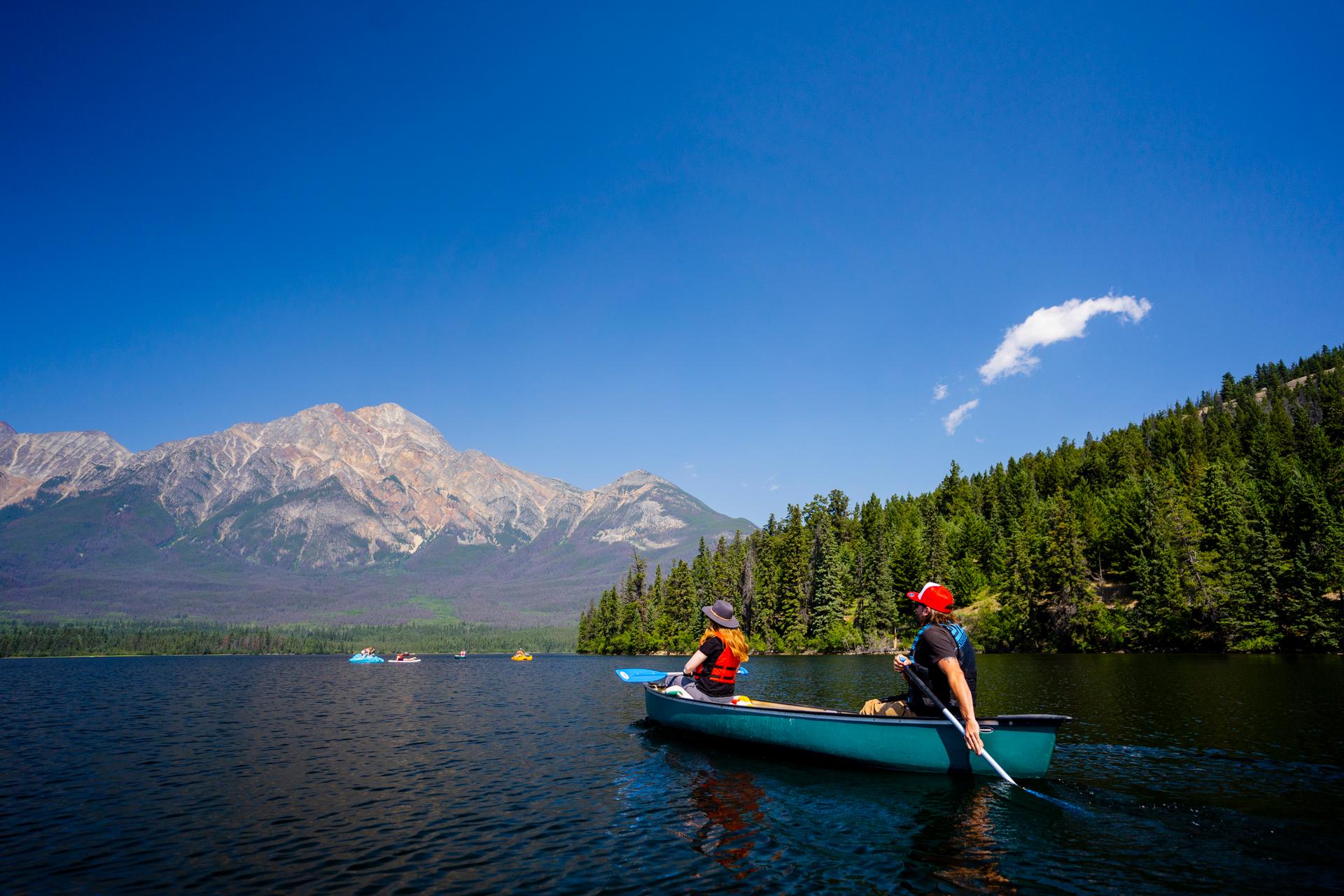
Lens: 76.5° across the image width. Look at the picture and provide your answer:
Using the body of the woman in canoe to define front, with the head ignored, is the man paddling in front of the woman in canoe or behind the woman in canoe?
behind

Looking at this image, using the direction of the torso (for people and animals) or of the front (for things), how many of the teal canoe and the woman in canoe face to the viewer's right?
0

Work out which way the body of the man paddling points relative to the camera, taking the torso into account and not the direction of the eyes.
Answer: to the viewer's left

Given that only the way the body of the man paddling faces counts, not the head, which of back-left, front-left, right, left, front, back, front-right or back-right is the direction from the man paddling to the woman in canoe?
front-right

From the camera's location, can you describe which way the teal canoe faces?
facing away from the viewer and to the left of the viewer

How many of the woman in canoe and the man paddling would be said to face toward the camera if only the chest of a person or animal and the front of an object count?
0

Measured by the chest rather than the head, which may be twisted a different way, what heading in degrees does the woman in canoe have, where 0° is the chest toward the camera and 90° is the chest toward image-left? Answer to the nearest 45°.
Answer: approximately 135°
